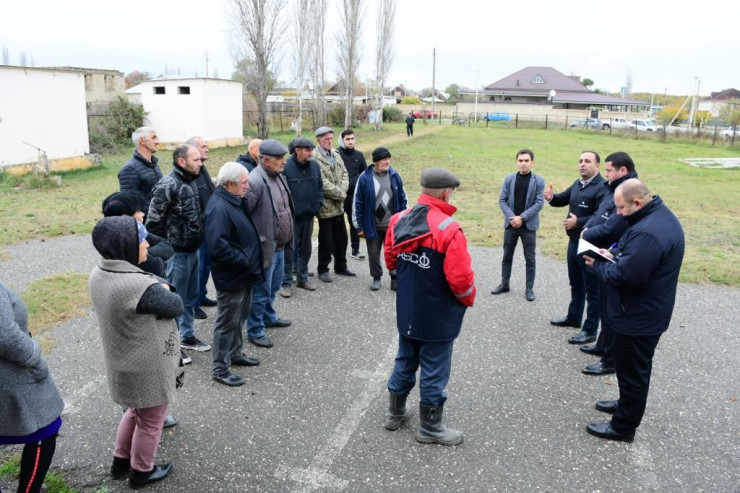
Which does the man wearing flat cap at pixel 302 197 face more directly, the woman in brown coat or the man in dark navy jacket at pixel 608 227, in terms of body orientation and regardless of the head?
the man in dark navy jacket

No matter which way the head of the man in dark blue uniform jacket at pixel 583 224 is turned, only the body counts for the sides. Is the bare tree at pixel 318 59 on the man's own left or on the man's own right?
on the man's own right

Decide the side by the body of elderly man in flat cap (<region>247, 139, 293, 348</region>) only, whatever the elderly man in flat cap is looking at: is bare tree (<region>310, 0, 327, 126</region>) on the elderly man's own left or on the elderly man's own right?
on the elderly man's own left

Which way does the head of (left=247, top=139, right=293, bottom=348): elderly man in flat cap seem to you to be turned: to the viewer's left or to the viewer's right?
to the viewer's right

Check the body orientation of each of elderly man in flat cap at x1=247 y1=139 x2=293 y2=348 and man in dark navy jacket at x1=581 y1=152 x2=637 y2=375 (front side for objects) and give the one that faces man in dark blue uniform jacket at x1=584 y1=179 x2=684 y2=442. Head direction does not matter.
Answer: the elderly man in flat cap

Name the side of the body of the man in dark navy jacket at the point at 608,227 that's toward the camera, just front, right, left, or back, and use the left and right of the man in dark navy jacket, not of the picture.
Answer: left

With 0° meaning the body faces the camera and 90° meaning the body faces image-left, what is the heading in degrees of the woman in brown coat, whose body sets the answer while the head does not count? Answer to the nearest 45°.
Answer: approximately 225°

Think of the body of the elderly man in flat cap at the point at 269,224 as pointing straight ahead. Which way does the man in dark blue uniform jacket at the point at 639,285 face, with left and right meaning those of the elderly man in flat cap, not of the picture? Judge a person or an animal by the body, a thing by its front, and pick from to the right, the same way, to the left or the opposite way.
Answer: the opposite way

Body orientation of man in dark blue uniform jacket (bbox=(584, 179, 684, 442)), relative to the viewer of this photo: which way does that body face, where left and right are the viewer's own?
facing to the left of the viewer

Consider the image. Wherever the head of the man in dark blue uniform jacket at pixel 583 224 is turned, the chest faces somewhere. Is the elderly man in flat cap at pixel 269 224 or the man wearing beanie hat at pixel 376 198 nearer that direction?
the elderly man in flat cap

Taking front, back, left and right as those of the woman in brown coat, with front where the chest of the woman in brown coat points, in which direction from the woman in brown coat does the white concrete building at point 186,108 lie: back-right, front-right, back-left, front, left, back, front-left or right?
front-left

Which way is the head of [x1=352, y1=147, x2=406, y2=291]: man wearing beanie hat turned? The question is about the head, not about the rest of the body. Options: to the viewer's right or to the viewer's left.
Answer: to the viewer's right
